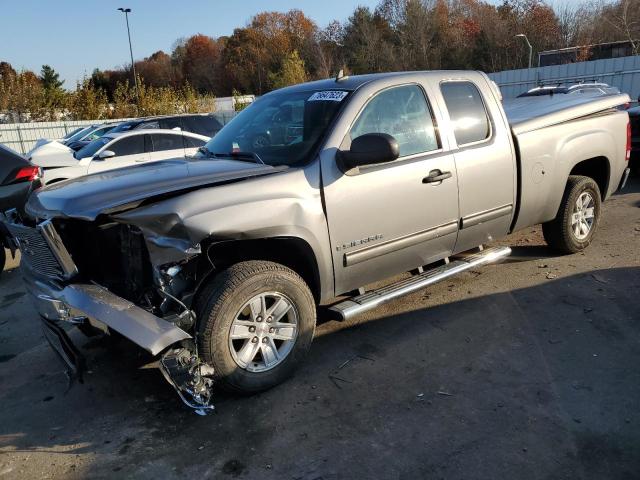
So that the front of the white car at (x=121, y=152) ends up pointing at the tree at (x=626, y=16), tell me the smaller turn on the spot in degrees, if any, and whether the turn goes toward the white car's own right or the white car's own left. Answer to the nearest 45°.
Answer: approximately 180°

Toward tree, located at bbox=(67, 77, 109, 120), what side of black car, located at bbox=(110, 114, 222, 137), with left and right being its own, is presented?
right

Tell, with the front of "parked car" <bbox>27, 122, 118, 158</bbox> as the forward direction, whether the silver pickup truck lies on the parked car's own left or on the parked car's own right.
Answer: on the parked car's own left

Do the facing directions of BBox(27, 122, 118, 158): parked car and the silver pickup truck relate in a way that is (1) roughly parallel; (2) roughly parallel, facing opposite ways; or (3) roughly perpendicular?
roughly parallel

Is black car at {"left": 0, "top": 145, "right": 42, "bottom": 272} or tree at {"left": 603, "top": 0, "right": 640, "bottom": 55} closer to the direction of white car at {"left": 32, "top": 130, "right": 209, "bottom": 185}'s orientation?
the black car

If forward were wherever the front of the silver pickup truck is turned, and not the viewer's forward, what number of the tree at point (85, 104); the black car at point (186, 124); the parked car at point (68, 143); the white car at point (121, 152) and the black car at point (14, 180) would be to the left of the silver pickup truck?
0

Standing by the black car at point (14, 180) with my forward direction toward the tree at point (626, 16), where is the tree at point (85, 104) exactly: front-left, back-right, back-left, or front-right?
front-left

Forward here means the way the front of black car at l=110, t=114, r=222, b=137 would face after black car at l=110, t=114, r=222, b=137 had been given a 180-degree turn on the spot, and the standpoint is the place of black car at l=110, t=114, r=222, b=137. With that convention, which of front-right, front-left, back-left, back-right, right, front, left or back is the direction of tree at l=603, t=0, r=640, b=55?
front-left

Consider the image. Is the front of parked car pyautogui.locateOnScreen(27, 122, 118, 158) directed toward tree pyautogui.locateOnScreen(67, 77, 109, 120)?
no

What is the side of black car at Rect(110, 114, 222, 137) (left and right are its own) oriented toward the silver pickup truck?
left

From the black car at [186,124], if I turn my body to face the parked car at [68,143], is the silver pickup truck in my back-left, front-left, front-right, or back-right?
back-left

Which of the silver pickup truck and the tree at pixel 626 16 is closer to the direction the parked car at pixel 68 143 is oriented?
the silver pickup truck

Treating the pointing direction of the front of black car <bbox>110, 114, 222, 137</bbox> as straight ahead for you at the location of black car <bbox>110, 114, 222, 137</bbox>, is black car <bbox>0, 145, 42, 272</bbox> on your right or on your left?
on your left

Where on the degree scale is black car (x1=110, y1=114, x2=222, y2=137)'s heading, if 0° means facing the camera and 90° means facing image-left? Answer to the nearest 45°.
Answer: approximately 90°

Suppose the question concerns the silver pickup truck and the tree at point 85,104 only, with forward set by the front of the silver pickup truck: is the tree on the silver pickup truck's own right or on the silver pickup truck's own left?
on the silver pickup truck's own right

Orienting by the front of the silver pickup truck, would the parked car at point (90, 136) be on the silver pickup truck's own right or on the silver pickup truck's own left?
on the silver pickup truck's own right

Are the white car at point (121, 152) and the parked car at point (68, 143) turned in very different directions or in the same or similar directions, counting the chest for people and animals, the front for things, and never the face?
same or similar directions
